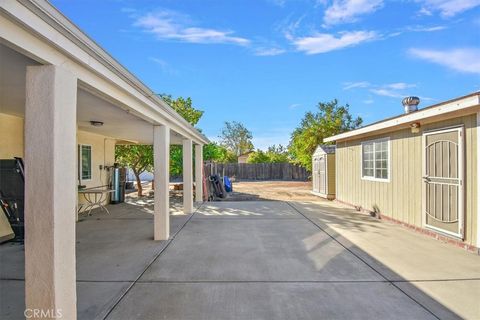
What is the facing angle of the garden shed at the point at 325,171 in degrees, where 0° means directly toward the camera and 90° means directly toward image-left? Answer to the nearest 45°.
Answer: approximately 45°

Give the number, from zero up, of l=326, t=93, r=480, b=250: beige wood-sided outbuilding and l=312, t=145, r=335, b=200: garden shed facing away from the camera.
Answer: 0

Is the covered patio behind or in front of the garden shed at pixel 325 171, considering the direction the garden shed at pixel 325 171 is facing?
in front
